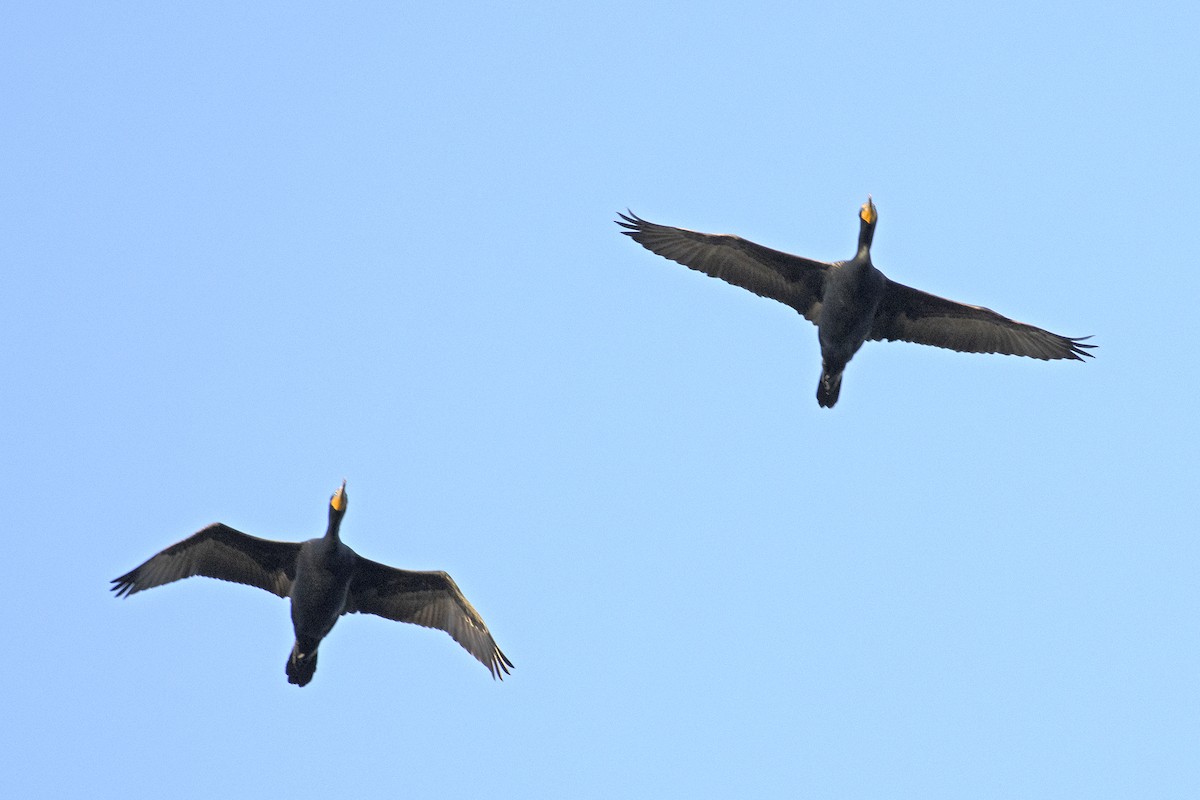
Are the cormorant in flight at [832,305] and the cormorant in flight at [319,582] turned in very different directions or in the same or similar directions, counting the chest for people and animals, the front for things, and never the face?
same or similar directions
